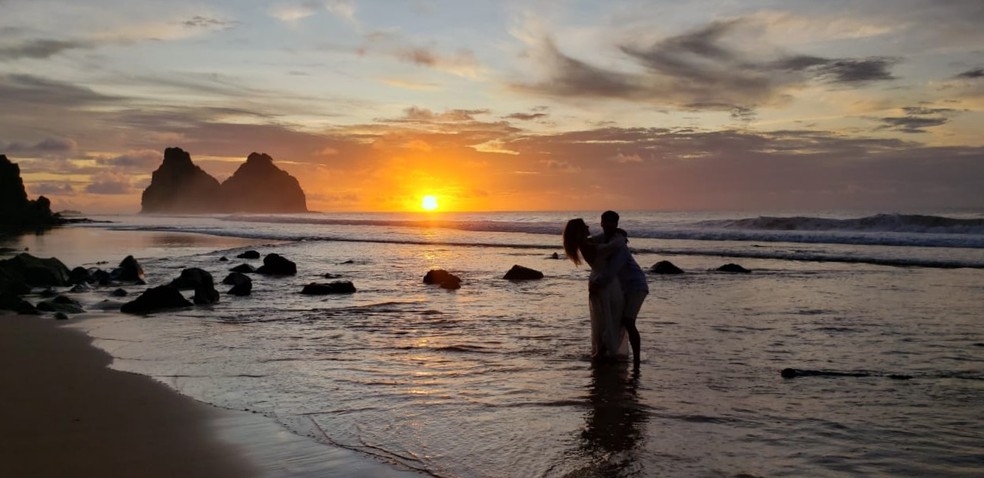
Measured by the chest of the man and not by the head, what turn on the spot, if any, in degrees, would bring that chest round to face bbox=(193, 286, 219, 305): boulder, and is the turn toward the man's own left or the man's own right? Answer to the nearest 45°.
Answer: approximately 45° to the man's own right

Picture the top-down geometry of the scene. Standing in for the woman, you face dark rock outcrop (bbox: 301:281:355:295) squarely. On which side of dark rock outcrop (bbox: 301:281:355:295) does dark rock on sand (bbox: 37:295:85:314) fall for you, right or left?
left

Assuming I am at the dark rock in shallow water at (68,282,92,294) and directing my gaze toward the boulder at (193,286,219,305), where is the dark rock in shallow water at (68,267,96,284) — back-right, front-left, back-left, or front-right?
back-left

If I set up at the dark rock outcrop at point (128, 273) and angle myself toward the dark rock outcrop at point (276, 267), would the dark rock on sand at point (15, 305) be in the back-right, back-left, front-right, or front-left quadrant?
back-right

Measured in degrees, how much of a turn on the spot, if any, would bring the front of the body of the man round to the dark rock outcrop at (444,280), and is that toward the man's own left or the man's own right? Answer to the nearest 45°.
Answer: approximately 45° to the man's own right

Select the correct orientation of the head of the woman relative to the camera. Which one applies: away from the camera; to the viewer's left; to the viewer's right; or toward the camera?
to the viewer's right

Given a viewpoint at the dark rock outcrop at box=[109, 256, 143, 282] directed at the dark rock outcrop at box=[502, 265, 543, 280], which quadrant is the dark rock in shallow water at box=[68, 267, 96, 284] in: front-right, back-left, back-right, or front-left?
back-right

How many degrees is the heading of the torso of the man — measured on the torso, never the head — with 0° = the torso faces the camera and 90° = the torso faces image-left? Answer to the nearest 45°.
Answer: approximately 90°

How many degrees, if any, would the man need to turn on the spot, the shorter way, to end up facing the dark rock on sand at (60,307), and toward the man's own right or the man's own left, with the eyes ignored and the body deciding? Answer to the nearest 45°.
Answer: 0° — they already face it

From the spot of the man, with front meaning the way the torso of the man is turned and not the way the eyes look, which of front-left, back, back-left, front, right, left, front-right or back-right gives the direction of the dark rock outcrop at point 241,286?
front-right

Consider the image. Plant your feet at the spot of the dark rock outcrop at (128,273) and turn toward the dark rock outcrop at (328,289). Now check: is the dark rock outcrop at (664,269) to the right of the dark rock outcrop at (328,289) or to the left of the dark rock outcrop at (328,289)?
left
